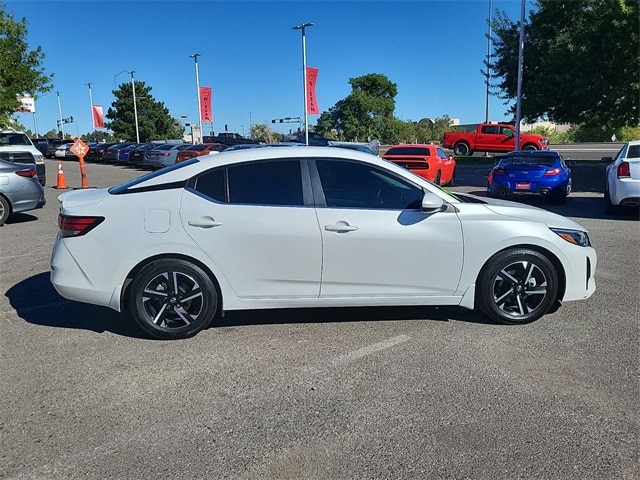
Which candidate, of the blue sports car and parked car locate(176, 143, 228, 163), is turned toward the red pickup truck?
the blue sports car

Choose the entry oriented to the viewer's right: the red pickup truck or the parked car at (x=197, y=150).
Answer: the red pickup truck

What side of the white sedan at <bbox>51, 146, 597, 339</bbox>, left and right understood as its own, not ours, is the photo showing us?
right

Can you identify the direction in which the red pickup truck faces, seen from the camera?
facing to the right of the viewer

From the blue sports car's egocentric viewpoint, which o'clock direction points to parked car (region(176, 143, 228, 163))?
The parked car is roughly at 10 o'clock from the blue sports car.

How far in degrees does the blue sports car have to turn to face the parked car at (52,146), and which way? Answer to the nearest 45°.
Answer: approximately 45° to its left

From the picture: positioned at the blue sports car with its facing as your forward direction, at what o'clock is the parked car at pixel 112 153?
The parked car is roughly at 10 o'clock from the blue sports car.

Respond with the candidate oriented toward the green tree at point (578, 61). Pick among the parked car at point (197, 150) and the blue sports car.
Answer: the blue sports car

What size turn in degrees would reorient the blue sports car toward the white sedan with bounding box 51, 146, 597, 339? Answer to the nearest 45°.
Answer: approximately 180°

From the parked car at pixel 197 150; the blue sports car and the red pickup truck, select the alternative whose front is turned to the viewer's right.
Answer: the red pickup truck

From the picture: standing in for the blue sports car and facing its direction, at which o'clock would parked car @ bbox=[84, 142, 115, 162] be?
The parked car is roughly at 10 o'clock from the blue sports car.

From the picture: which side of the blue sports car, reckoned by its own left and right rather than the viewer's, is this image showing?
back

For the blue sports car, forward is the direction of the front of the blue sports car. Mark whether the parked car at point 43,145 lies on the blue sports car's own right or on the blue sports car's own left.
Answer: on the blue sports car's own left

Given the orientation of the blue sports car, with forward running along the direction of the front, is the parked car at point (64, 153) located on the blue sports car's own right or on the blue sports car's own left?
on the blue sports car's own left
